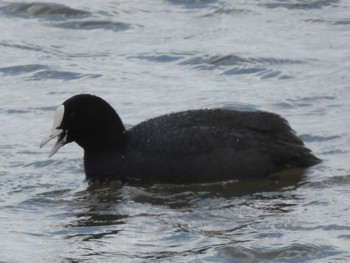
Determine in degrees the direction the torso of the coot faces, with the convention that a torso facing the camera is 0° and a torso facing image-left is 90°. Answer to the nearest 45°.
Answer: approximately 90°
